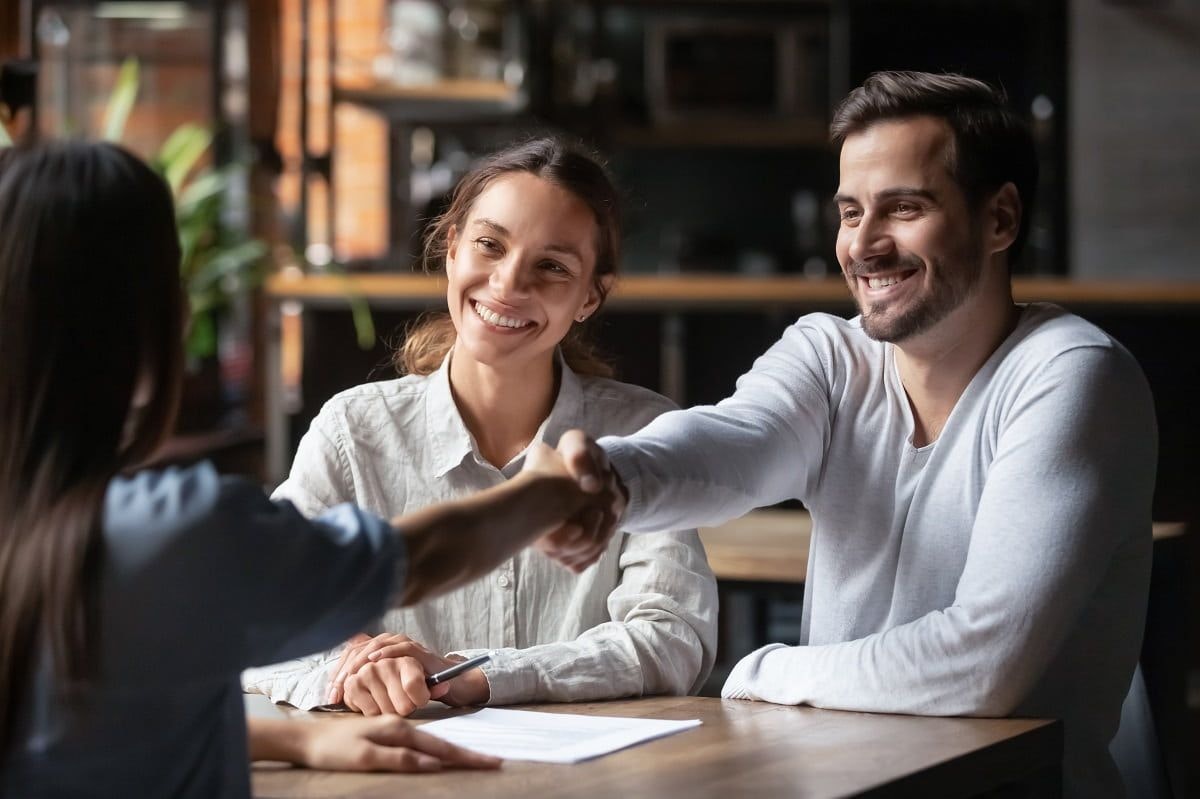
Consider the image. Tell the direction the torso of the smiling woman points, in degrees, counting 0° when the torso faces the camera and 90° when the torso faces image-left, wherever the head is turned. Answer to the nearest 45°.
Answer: approximately 0°

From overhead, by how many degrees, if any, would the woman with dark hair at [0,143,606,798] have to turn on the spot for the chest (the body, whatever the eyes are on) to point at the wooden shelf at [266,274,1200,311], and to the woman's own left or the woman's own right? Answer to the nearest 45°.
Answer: approximately 45° to the woman's own left

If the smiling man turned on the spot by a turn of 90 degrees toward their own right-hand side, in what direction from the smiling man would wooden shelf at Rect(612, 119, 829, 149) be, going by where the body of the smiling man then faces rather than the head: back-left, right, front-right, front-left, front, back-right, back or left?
front-right

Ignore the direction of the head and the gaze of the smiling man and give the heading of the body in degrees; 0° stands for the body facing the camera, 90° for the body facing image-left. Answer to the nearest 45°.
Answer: approximately 45°

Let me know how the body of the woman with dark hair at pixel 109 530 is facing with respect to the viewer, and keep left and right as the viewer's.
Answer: facing away from the viewer and to the right of the viewer

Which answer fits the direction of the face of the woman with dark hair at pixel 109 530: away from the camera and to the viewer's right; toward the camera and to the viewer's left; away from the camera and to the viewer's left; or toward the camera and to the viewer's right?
away from the camera and to the viewer's right

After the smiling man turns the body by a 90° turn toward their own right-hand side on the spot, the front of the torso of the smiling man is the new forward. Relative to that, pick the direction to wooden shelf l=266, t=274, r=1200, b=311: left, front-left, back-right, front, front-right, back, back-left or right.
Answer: front-right

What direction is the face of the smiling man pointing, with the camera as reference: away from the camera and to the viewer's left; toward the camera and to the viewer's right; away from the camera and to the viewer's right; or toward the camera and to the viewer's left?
toward the camera and to the viewer's left

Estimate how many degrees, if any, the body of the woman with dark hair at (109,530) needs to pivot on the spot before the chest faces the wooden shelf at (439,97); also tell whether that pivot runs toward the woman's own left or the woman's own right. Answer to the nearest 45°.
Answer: approximately 45° to the woman's own left

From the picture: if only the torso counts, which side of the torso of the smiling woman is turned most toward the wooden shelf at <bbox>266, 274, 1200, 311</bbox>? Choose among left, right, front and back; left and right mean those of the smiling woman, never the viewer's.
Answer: back

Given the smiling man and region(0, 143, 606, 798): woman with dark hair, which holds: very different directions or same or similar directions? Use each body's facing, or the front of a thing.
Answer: very different directions

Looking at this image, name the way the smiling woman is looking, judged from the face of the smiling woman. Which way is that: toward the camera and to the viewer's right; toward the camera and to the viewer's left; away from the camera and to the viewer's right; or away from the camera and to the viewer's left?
toward the camera and to the viewer's left

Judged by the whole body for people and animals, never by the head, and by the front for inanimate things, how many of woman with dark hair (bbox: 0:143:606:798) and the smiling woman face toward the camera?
1
